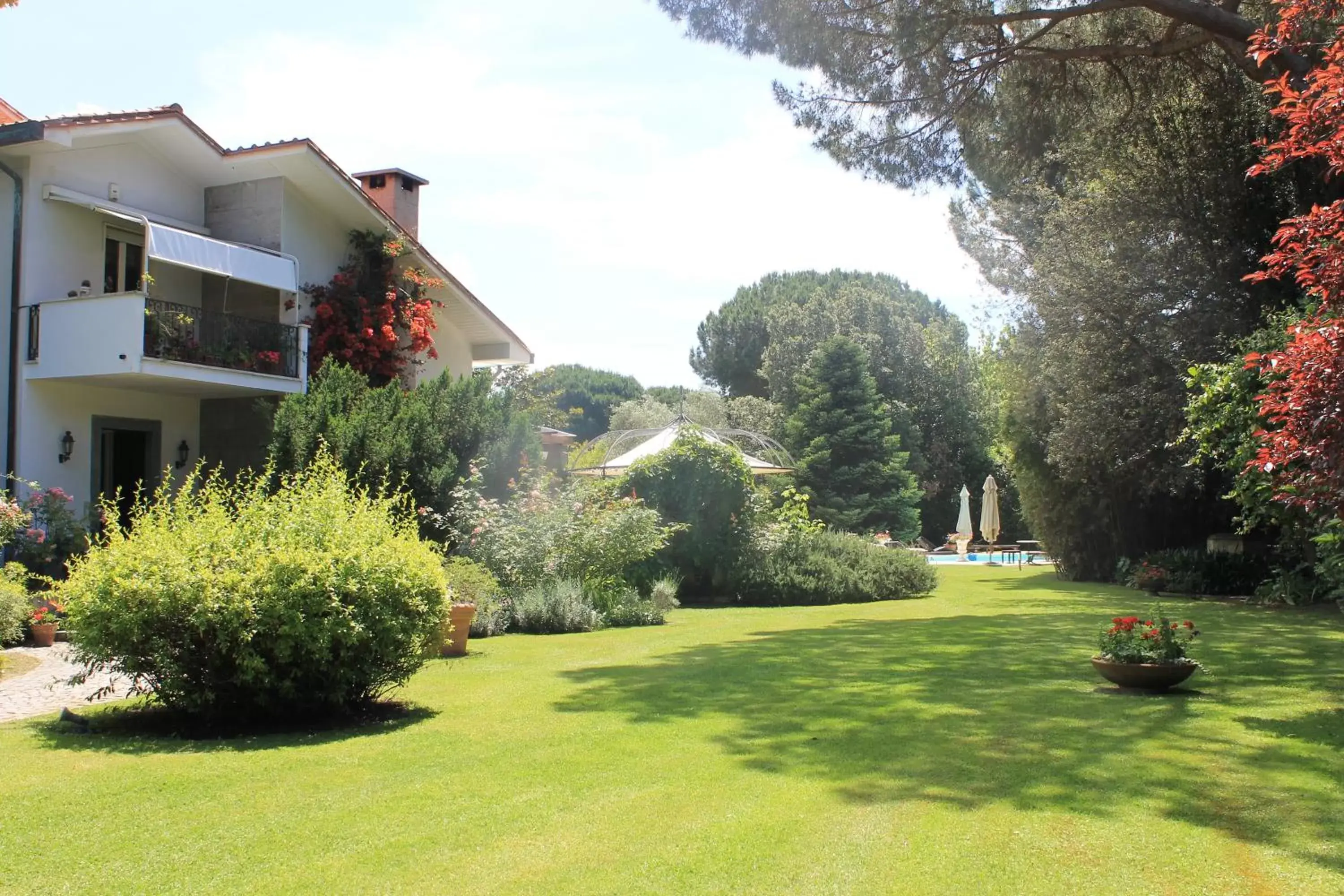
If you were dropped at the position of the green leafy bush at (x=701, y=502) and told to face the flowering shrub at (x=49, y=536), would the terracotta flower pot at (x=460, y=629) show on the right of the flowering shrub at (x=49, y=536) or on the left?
left

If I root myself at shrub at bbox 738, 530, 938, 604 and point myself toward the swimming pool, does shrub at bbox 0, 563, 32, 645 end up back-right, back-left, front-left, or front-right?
back-left

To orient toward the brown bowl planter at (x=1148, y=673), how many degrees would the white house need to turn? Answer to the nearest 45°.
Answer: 0° — it already faces it

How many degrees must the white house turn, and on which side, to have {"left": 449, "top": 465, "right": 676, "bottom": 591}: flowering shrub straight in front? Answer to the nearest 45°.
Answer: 0° — it already faces it

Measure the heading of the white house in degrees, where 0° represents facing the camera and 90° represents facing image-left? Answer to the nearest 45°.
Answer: approximately 315°

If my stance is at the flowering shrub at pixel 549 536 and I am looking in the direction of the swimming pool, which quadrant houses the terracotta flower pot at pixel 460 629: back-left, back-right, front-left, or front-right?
back-right

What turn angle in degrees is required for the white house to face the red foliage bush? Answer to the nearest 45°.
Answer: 0° — it already faces it

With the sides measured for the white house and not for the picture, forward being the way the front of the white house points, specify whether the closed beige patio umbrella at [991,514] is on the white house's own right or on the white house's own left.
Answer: on the white house's own left

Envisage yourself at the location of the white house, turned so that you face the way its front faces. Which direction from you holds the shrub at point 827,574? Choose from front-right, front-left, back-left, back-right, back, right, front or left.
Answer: front-left
